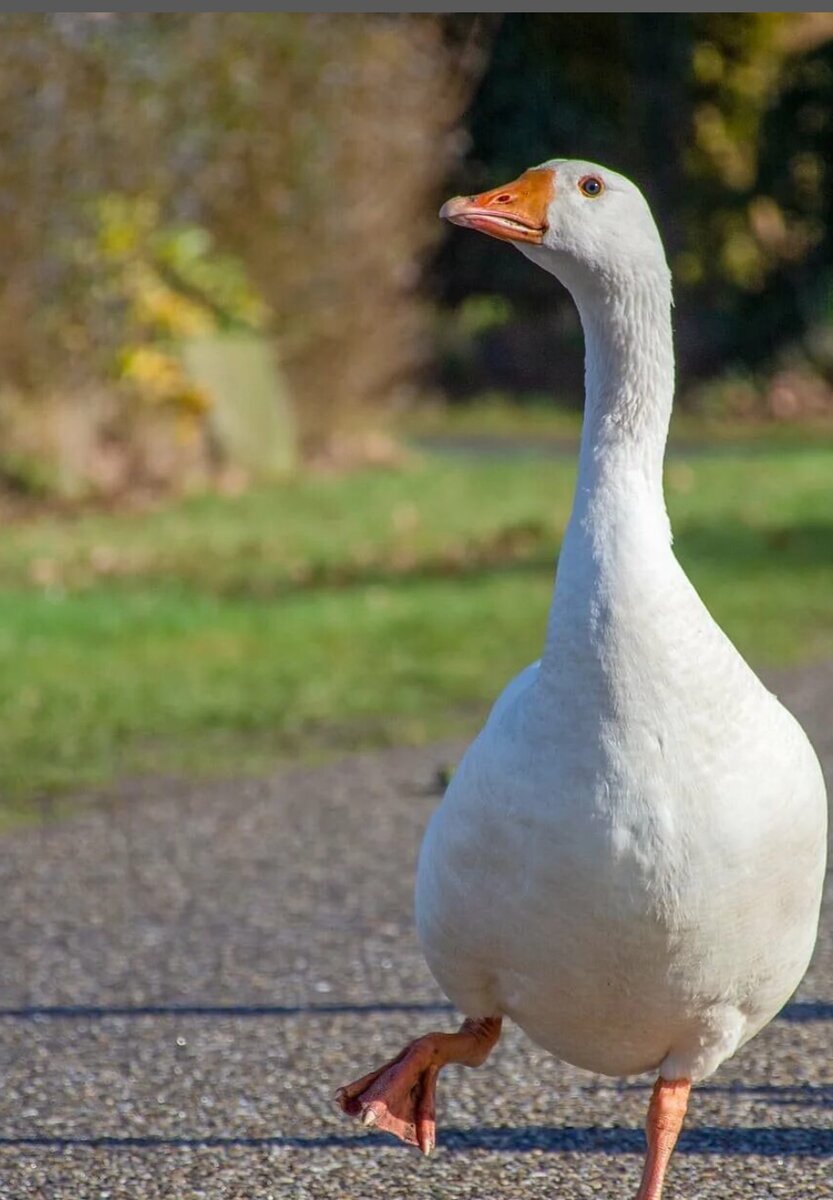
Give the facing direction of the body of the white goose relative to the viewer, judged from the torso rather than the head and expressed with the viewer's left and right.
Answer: facing the viewer
